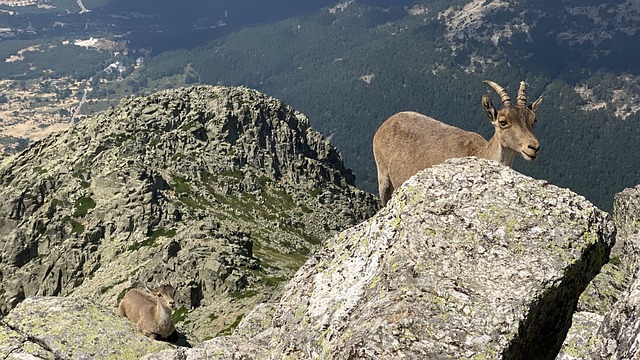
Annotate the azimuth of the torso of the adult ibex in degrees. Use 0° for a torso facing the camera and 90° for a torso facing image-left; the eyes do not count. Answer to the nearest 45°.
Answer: approximately 270°

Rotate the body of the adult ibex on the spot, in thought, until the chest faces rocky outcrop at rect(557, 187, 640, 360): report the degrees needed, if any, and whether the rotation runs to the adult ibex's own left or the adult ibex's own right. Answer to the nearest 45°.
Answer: approximately 90° to the adult ibex's own right

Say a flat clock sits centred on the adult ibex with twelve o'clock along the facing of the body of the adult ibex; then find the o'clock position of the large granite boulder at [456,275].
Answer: The large granite boulder is roughly at 3 o'clock from the adult ibex.
